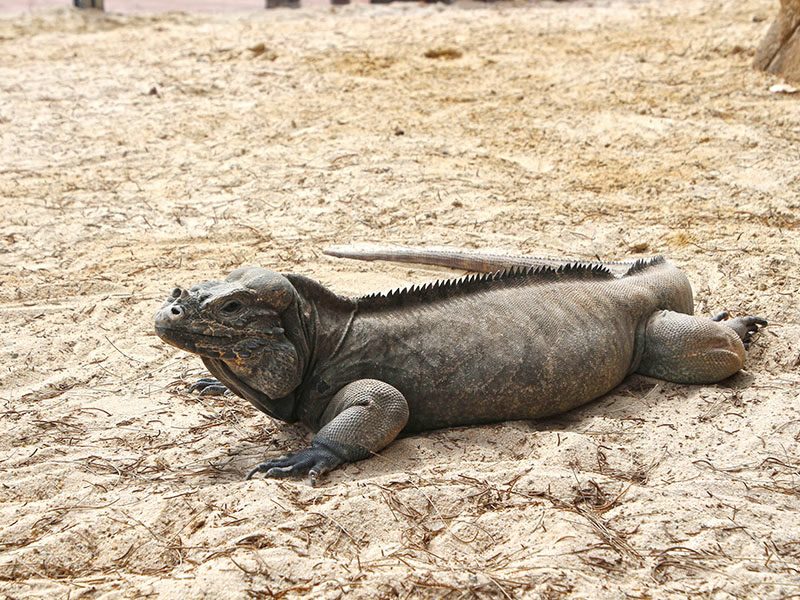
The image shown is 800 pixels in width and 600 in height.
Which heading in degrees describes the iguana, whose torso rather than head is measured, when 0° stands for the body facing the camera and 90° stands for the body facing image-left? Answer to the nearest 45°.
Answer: approximately 45°

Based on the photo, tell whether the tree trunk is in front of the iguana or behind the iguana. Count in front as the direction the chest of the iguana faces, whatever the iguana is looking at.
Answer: behind
